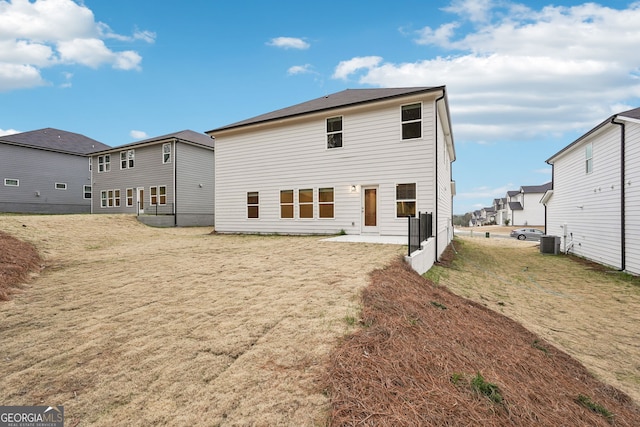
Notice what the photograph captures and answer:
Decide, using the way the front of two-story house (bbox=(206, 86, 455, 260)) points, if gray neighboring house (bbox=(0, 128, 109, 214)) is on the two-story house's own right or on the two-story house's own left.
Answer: on the two-story house's own left

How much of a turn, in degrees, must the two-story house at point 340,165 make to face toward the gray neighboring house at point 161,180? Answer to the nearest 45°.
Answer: approximately 90° to its left

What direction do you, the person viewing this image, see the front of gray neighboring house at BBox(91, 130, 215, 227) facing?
facing away from the viewer and to the right of the viewer

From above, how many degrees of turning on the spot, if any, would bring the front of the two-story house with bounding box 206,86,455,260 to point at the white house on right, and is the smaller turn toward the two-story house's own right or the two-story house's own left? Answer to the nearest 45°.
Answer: approximately 45° to the two-story house's own right

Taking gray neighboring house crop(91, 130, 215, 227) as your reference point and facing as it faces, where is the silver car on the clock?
The silver car is roughly at 2 o'clock from the gray neighboring house.

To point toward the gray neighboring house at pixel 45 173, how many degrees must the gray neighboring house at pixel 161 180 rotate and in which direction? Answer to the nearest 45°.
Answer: approximately 90° to its left

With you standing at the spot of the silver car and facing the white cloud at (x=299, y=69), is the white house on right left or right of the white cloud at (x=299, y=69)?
left

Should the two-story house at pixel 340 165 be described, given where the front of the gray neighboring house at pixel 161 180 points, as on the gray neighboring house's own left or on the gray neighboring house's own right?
on the gray neighboring house's own right

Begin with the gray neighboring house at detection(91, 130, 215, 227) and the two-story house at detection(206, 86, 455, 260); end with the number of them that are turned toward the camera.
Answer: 0

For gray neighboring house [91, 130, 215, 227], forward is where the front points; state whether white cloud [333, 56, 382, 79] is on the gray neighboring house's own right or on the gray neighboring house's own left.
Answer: on the gray neighboring house's own right
